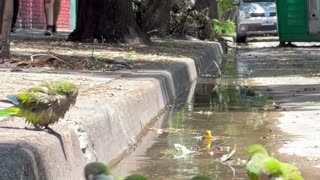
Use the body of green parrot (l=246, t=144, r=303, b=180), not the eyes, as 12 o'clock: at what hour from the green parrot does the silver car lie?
The silver car is roughly at 3 o'clock from the green parrot.

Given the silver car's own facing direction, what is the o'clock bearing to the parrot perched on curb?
The parrot perched on curb is roughly at 12 o'clock from the silver car.

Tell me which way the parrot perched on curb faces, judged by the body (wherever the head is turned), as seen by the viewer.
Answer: to the viewer's right

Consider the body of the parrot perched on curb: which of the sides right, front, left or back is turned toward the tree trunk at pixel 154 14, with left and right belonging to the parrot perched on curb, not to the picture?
left

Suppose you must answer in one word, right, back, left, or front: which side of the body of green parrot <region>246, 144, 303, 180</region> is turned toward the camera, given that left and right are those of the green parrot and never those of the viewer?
left

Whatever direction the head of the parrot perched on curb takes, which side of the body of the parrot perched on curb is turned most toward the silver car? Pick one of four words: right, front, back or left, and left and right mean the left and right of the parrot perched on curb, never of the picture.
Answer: left
